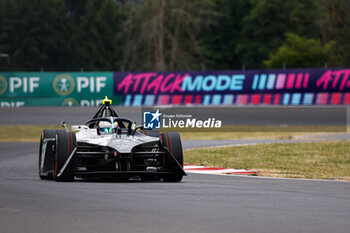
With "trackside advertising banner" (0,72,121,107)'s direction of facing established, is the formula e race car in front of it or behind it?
in front

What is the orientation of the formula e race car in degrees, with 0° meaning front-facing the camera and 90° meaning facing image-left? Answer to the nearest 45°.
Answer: approximately 0°

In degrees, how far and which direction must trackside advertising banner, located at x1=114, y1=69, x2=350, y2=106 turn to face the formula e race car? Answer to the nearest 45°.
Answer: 0° — it already faces it

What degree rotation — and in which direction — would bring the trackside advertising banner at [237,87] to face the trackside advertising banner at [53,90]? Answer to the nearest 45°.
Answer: approximately 90° to its right

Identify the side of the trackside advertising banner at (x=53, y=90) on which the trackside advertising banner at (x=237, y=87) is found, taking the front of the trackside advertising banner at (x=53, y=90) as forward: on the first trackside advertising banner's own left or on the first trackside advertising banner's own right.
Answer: on the first trackside advertising banner's own left

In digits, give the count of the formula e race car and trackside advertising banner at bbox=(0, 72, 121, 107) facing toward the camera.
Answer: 2

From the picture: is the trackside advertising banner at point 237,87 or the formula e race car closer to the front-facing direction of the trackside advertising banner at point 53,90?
the formula e race car
